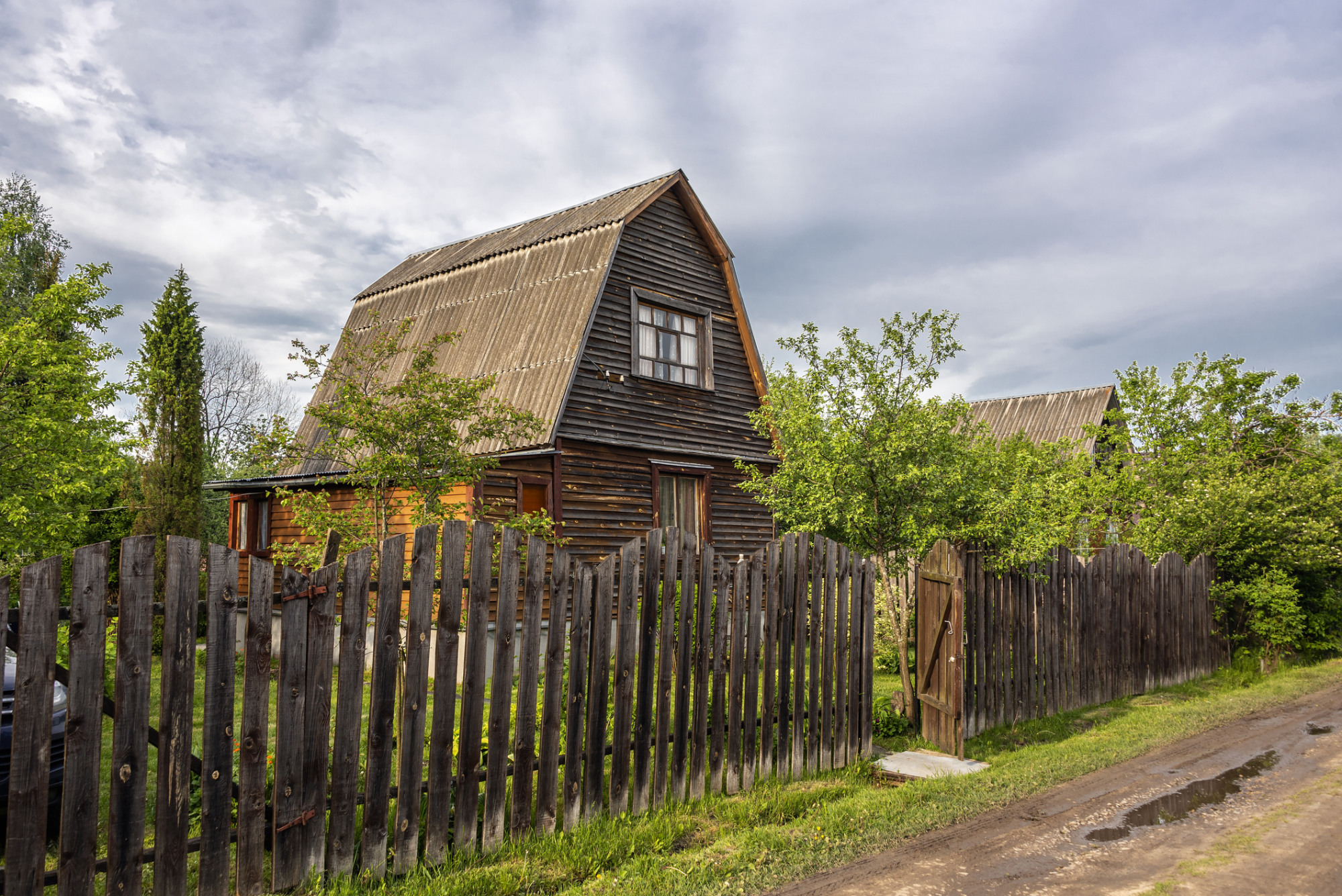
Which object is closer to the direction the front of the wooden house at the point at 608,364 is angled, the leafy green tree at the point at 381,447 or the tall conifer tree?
the leafy green tree

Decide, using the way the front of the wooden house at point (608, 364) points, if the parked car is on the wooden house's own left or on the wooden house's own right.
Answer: on the wooden house's own right

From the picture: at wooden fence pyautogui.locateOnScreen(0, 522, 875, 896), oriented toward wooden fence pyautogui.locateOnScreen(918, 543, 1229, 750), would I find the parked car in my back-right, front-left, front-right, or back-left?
back-left

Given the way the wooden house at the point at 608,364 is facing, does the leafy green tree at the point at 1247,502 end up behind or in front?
in front

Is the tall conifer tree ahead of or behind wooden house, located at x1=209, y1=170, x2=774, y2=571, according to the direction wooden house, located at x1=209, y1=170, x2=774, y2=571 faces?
behind

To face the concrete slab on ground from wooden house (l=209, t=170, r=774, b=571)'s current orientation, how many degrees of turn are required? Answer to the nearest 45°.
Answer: approximately 45° to its right

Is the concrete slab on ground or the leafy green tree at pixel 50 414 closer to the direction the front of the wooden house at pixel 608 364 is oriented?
the concrete slab on ground

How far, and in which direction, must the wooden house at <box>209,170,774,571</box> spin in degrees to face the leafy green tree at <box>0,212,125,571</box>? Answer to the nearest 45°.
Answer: approximately 135° to its right

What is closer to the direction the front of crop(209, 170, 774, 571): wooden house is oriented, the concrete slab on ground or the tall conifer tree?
the concrete slab on ground

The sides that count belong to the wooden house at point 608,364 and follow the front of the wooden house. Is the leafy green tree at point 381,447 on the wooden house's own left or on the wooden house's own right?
on the wooden house's own right

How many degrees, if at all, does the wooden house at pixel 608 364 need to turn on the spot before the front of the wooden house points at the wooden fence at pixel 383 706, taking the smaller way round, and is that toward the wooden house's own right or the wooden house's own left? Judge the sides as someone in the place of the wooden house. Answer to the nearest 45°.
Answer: approximately 45° to the wooden house's own right

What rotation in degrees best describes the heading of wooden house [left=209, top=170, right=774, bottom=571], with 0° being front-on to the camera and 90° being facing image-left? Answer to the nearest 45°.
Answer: approximately 315°
